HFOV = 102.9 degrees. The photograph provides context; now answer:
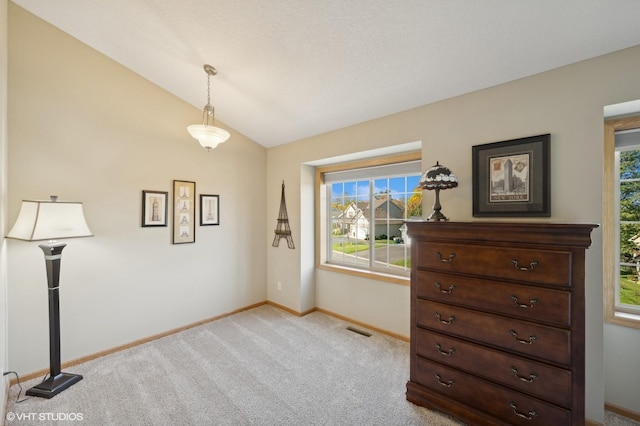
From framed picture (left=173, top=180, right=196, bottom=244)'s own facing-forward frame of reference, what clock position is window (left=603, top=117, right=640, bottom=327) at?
The window is roughly at 12 o'clock from the framed picture.

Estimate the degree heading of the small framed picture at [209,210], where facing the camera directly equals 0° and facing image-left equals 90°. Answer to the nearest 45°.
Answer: approximately 315°

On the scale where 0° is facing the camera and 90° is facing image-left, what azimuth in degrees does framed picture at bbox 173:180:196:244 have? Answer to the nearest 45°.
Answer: approximately 315°

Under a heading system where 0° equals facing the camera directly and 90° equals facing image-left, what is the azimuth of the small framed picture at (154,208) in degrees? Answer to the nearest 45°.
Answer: approximately 315°

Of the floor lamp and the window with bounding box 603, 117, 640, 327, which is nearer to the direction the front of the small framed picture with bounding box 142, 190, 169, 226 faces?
the window

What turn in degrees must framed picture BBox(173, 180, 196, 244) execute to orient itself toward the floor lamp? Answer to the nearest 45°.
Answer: approximately 90° to its right
